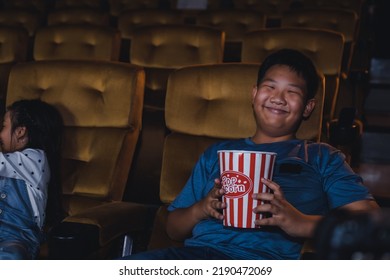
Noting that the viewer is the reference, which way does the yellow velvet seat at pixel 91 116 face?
facing the viewer and to the left of the viewer

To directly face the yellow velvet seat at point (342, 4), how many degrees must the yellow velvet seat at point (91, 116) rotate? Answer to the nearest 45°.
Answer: approximately 180°

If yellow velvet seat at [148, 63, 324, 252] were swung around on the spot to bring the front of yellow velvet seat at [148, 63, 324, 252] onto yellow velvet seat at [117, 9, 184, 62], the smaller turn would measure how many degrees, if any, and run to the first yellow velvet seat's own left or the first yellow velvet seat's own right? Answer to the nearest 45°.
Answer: approximately 180°

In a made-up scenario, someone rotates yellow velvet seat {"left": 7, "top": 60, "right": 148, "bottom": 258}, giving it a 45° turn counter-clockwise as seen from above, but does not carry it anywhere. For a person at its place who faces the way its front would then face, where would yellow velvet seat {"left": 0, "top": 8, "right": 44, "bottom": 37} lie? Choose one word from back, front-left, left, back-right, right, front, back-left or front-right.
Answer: back

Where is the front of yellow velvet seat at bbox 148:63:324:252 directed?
toward the camera

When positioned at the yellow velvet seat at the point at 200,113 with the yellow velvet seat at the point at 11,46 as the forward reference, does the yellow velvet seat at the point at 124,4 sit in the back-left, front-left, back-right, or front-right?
front-right

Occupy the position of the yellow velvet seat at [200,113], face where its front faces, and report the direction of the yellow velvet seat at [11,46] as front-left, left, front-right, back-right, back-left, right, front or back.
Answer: back-right
